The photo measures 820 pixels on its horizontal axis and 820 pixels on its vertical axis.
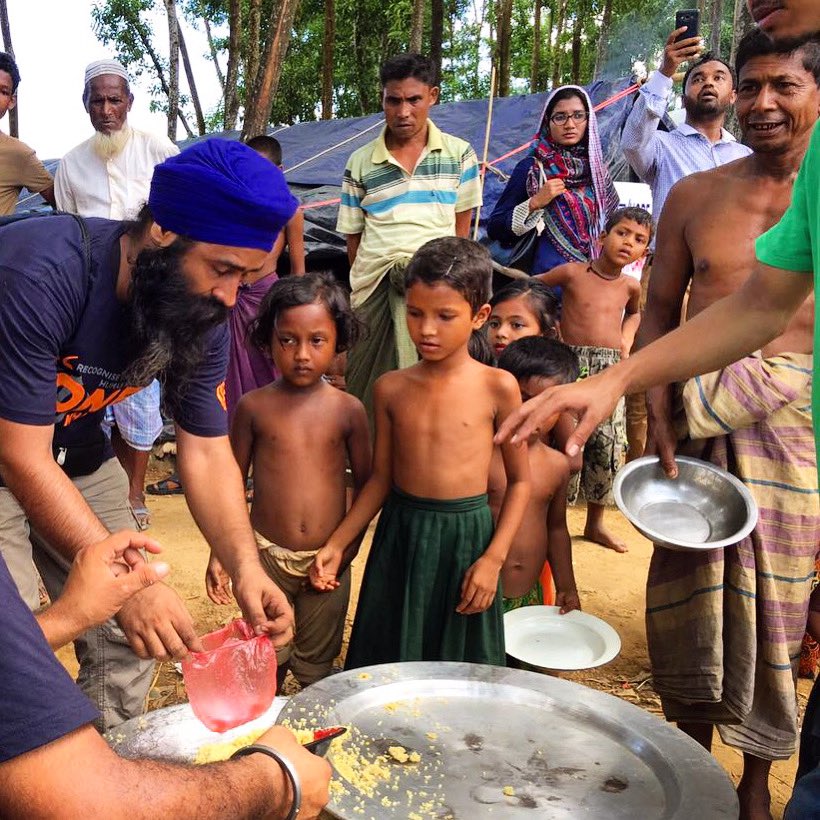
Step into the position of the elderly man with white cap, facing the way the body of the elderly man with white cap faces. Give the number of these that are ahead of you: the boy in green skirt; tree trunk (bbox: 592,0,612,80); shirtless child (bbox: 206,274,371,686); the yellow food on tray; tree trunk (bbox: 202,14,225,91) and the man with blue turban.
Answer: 4

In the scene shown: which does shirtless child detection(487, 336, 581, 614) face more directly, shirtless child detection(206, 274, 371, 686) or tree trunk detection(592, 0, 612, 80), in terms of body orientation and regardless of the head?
the shirtless child

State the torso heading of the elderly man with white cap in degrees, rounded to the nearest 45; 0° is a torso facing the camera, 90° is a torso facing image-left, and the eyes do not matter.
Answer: approximately 0°

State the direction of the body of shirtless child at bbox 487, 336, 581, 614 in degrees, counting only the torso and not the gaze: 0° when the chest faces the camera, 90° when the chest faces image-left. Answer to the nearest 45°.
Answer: approximately 45°

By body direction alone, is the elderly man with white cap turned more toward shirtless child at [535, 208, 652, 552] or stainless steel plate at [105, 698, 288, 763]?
the stainless steel plate
